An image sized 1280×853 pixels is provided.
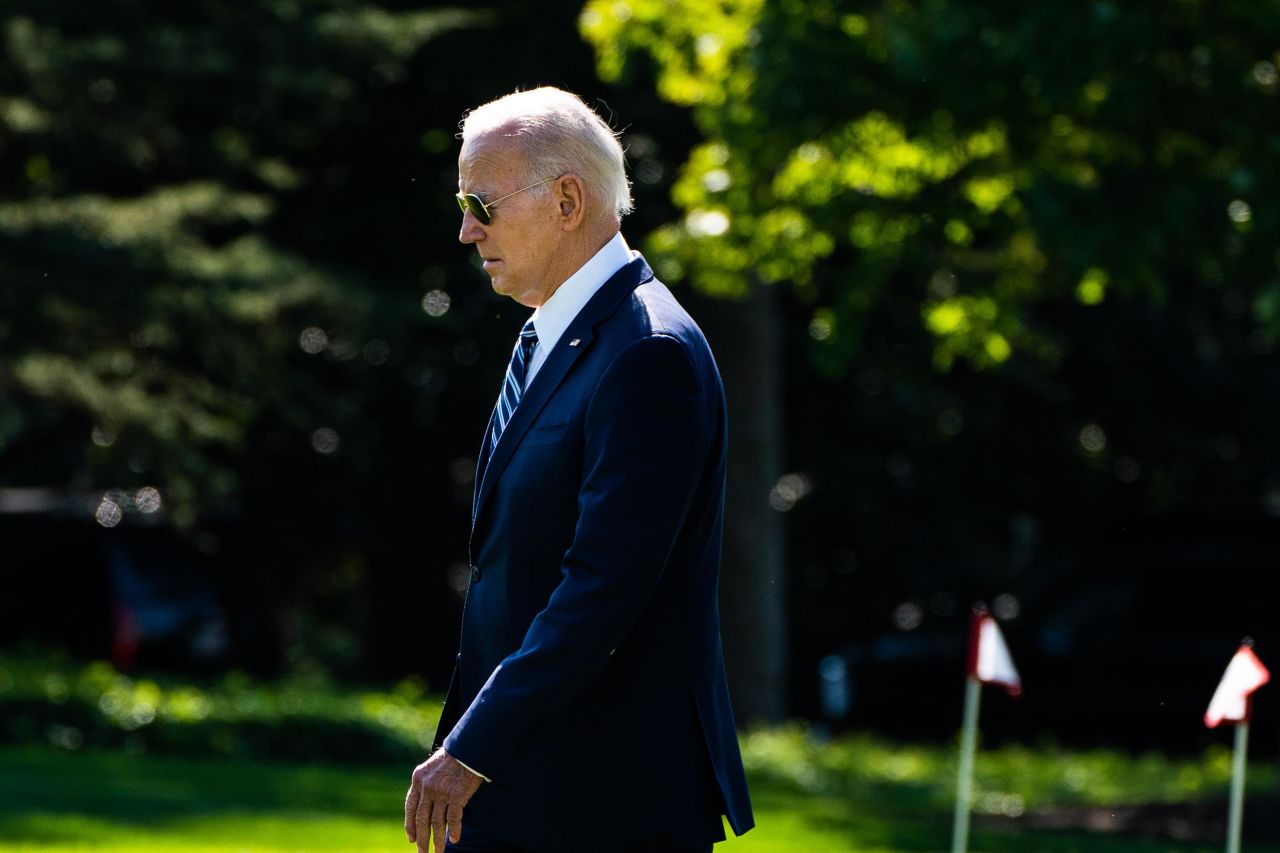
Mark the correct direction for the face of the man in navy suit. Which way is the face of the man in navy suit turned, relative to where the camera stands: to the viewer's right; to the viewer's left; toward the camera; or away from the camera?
to the viewer's left

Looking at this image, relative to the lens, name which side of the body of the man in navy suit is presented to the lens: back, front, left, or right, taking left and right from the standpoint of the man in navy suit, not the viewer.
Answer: left

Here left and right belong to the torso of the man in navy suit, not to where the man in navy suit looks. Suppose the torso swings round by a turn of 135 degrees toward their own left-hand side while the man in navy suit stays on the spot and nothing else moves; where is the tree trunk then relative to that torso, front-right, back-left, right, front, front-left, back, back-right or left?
back-left

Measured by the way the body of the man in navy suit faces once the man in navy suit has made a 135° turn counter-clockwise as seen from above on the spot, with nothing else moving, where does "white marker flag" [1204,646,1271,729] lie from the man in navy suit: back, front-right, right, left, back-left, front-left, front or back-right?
left

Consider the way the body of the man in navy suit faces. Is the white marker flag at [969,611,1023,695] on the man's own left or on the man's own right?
on the man's own right
